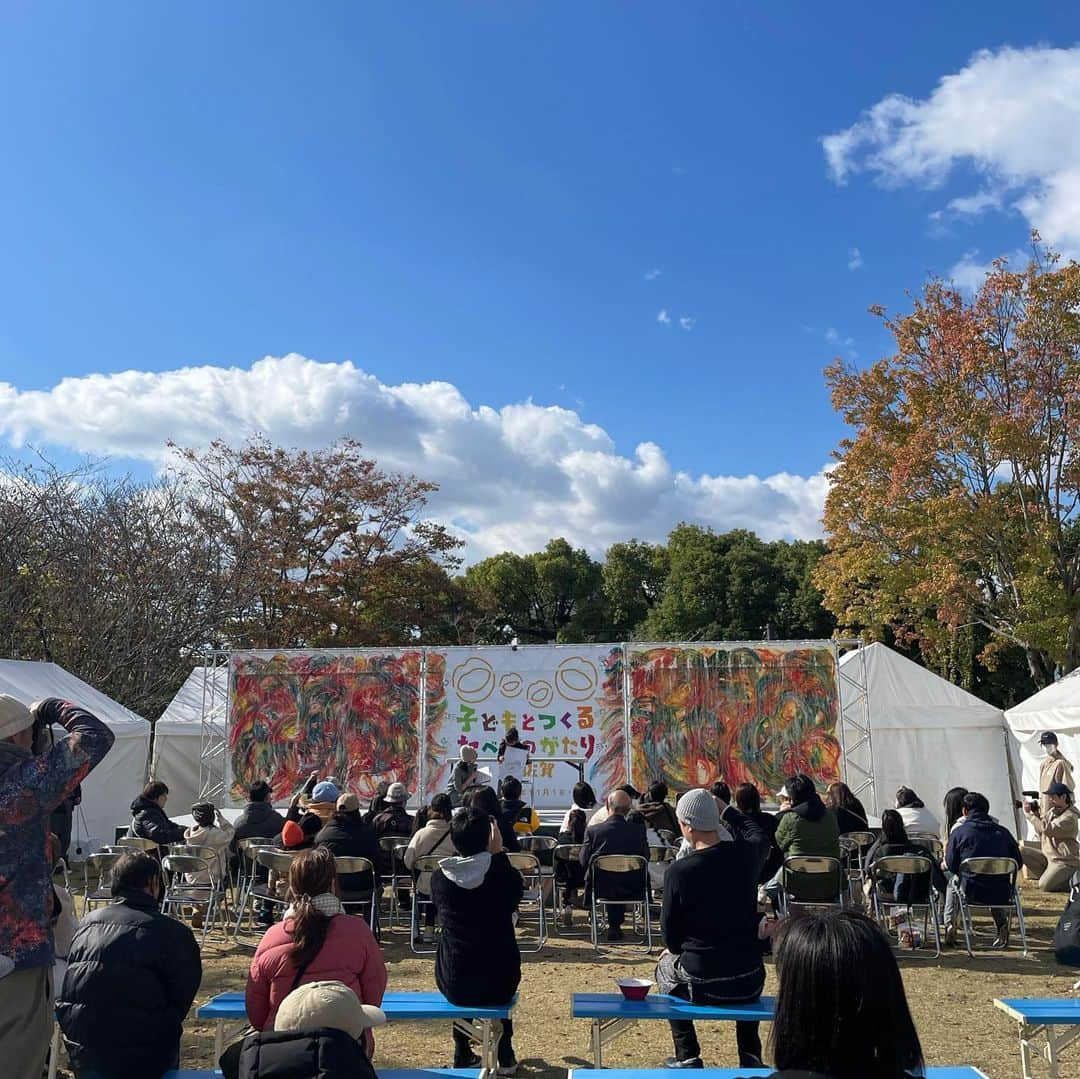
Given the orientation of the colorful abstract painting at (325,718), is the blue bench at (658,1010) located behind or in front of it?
in front

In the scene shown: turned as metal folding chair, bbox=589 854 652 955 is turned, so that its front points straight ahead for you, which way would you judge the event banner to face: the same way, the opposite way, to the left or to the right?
the opposite way

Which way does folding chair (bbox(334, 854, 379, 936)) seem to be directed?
away from the camera

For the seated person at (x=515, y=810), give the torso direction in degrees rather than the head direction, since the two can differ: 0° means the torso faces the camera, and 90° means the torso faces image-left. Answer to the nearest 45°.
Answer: approximately 180°

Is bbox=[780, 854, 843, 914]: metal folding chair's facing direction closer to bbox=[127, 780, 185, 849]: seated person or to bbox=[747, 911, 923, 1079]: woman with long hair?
the seated person

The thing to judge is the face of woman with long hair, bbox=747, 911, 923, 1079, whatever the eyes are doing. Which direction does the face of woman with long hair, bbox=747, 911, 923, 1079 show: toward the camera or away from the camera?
away from the camera

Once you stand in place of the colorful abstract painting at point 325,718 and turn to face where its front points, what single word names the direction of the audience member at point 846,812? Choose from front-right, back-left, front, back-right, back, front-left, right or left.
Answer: front-left

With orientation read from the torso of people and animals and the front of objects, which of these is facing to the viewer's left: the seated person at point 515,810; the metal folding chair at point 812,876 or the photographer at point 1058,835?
the photographer

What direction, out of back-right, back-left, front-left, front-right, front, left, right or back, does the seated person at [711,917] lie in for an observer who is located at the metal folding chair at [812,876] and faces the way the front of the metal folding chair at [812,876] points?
back

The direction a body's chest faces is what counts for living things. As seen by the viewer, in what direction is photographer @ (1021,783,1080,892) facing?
to the viewer's left

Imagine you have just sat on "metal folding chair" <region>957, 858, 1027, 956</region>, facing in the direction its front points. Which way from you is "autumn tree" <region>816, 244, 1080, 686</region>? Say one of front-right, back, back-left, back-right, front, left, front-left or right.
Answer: front

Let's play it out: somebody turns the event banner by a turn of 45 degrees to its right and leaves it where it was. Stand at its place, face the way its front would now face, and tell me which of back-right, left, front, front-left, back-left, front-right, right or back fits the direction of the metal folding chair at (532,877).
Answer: front-left

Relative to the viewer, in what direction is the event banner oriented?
toward the camera

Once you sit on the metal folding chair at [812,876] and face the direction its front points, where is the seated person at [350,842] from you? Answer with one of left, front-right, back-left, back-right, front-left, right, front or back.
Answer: left

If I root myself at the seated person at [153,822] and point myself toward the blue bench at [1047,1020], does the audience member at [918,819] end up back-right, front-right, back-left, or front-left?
front-left

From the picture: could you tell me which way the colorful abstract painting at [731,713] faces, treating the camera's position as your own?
facing the viewer

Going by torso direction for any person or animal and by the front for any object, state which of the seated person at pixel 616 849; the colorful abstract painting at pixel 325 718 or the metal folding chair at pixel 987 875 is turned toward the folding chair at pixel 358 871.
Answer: the colorful abstract painting

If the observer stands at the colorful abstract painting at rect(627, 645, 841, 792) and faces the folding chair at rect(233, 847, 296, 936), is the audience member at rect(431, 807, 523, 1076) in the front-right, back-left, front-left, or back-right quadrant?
front-left
